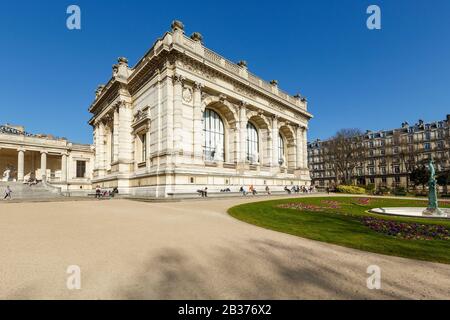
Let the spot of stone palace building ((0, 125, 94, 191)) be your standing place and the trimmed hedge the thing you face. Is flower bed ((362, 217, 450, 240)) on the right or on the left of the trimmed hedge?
right

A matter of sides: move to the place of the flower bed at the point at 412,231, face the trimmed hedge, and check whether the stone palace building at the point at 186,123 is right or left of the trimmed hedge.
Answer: left
